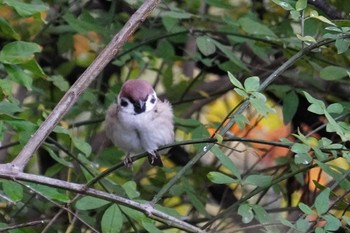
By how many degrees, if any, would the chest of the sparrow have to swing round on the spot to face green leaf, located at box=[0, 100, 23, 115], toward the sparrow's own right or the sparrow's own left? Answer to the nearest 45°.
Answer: approximately 45° to the sparrow's own right

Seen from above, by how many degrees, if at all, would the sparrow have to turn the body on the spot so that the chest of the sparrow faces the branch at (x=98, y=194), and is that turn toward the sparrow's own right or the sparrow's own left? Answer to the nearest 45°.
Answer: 0° — it already faces it

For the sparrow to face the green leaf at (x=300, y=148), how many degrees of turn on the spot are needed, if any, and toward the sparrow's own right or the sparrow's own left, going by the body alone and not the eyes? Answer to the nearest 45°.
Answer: approximately 45° to the sparrow's own left

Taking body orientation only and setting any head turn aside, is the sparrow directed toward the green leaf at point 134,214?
yes

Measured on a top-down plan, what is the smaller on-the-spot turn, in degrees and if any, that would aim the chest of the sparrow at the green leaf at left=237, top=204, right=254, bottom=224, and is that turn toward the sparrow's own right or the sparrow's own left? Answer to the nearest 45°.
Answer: approximately 90° to the sparrow's own left

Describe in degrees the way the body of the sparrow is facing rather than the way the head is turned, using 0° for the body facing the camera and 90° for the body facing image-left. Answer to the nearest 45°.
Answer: approximately 0°

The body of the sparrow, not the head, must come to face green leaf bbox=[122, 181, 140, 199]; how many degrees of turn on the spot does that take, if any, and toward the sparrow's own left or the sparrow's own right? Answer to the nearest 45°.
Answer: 0° — it already faces it
